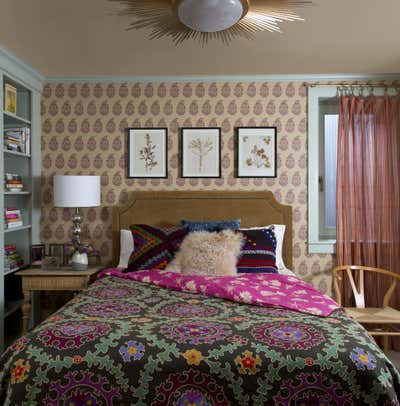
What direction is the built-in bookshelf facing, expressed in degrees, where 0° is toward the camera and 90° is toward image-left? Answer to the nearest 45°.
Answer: approximately 270°

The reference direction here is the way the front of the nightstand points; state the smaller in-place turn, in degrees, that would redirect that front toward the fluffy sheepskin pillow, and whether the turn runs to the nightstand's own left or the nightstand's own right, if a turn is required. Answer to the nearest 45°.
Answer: approximately 45° to the nightstand's own left

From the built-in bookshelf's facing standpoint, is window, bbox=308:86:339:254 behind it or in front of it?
in front

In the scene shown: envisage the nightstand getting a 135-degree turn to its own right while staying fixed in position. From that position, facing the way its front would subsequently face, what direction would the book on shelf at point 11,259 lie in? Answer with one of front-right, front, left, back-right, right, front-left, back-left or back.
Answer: front

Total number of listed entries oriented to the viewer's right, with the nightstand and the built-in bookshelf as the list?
1
